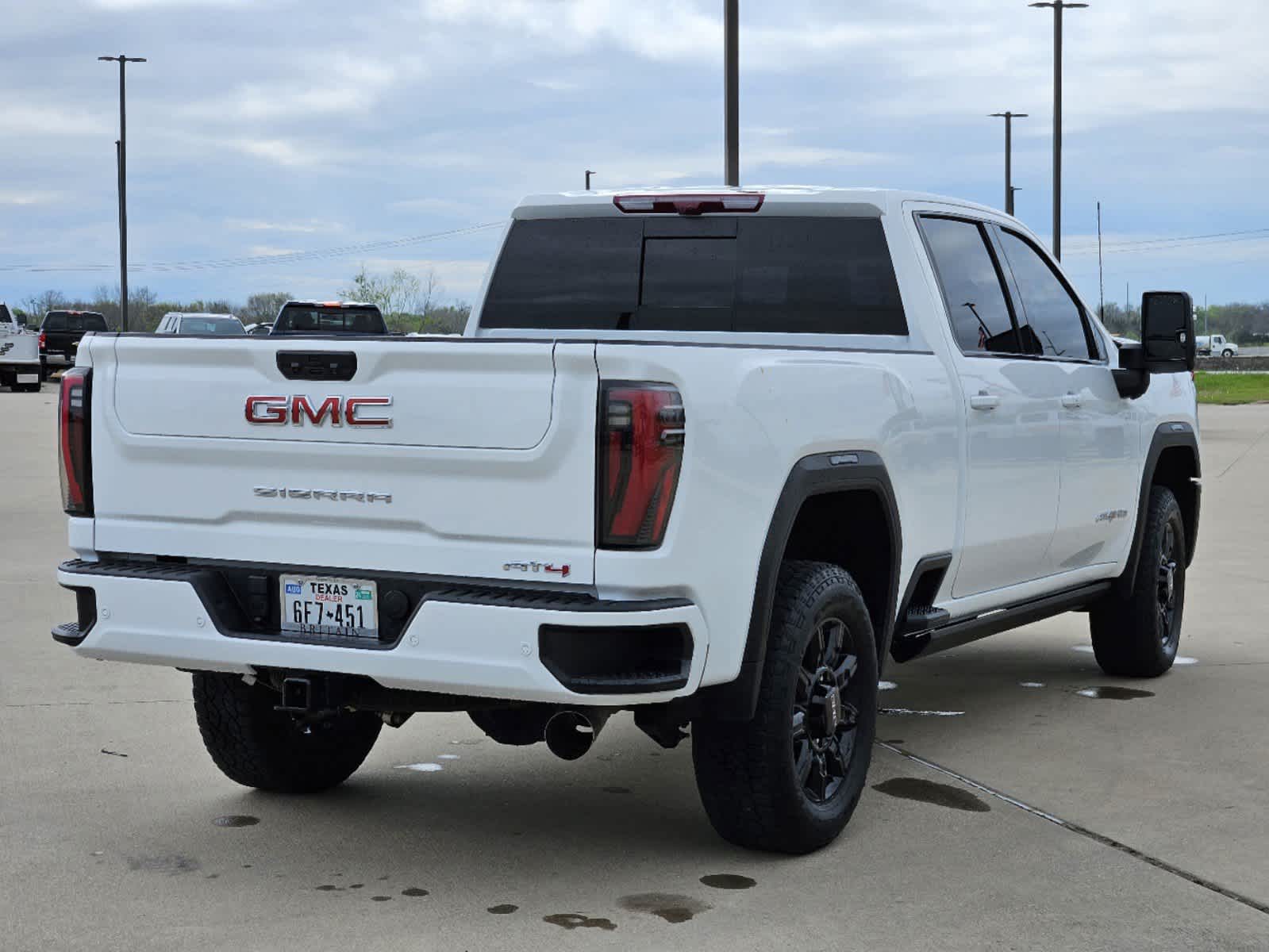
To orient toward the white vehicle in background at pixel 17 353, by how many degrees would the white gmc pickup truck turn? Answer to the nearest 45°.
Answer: approximately 45° to its left

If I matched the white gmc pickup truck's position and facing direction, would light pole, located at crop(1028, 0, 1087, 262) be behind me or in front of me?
in front

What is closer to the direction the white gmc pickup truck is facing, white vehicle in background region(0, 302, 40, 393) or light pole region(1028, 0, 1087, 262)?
the light pole

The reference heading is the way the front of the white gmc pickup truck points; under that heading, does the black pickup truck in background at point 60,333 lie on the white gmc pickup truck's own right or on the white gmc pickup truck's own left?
on the white gmc pickup truck's own left

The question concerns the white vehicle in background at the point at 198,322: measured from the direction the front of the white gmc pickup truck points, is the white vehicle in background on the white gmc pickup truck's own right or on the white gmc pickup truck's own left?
on the white gmc pickup truck's own left

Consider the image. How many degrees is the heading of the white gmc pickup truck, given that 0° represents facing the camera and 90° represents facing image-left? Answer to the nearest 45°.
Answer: approximately 225°

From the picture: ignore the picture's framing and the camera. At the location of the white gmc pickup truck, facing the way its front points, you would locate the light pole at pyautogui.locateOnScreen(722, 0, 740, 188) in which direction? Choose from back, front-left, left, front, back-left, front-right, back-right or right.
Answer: front-left

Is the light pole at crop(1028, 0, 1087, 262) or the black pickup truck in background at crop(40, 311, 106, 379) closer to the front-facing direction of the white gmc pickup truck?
the light pole
